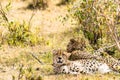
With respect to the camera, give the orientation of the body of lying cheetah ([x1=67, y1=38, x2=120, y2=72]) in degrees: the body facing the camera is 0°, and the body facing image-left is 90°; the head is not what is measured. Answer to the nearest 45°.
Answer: approximately 90°

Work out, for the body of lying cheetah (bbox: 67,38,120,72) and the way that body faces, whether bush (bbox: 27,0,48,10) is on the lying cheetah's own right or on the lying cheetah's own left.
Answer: on the lying cheetah's own right
